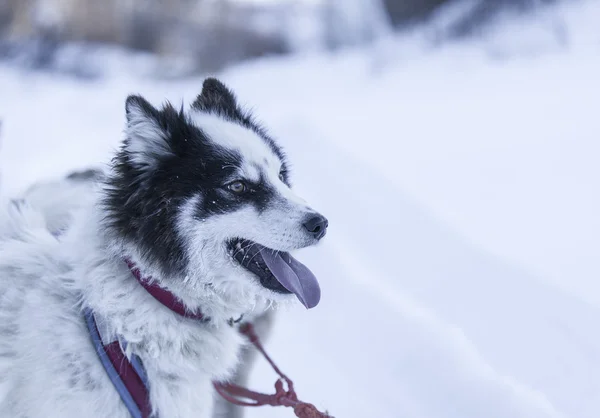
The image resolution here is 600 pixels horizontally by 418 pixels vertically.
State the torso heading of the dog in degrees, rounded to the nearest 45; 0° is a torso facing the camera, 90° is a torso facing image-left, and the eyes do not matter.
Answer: approximately 315°
